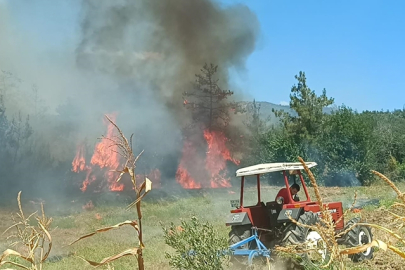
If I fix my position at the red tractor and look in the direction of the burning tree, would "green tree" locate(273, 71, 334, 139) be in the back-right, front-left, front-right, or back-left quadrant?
front-right

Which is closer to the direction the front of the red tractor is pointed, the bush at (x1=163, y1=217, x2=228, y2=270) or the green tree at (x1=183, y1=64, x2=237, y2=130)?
the green tree
